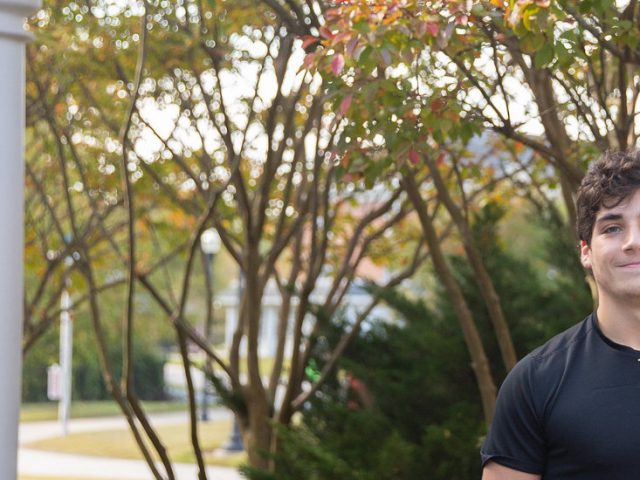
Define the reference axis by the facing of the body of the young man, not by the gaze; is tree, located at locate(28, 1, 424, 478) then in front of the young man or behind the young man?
behind

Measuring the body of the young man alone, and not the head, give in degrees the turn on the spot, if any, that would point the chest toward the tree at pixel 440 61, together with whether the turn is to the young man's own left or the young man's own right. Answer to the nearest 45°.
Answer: approximately 180°

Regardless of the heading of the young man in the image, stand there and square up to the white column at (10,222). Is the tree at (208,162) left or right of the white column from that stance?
right

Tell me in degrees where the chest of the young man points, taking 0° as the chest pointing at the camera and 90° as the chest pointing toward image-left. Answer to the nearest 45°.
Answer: approximately 0°

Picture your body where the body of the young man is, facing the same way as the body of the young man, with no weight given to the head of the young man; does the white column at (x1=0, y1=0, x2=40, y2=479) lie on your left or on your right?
on your right
